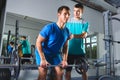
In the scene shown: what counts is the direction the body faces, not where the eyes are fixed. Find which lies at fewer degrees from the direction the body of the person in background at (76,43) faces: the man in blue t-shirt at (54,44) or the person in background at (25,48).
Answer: the man in blue t-shirt

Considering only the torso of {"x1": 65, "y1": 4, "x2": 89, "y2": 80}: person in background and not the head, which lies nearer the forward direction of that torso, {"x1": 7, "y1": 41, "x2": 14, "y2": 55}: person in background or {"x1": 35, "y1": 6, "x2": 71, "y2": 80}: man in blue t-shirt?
the man in blue t-shirt

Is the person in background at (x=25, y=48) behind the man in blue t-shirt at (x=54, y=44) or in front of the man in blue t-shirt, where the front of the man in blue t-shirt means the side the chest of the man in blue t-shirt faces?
behind

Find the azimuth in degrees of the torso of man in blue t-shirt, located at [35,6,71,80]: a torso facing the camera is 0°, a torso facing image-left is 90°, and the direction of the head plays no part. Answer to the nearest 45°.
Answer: approximately 315°

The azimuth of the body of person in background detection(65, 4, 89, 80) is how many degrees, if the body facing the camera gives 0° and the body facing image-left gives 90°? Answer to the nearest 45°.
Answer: approximately 0°

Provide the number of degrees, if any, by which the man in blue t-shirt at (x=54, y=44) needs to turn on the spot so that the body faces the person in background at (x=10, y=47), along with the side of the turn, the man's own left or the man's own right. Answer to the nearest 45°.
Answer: approximately 180°

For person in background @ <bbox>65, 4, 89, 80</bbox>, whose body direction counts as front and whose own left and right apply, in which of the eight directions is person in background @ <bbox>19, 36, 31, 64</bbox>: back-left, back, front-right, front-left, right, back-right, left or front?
back-right

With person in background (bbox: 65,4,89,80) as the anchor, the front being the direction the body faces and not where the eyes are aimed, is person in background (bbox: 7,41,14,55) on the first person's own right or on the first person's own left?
on the first person's own right

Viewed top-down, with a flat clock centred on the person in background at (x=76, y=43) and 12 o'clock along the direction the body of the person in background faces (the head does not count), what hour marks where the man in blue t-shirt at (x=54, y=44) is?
The man in blue t-shirt is roughly at 1 o'clock from the person in background.
